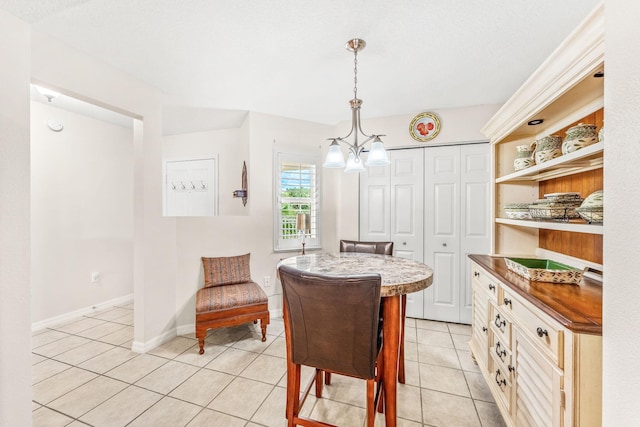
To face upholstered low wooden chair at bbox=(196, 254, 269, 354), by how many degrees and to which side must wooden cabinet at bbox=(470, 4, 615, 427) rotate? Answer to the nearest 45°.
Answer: approximately 45° to its right

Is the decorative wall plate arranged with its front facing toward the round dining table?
yes

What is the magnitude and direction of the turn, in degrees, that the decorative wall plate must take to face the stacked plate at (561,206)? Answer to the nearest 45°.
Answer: approximately 45° to its left

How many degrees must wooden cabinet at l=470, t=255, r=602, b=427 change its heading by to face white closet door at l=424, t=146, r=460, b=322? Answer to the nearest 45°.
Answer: approximately 90° to its right

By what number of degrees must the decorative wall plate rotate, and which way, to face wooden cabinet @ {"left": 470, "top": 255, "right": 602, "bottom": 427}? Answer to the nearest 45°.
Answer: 0° — it already faces it

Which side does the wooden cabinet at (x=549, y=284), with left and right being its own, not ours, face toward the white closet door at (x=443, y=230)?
right

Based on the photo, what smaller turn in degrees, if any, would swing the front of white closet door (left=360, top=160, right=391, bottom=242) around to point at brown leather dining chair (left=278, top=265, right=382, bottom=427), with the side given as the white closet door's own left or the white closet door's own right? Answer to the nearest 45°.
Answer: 0° — it already faces it

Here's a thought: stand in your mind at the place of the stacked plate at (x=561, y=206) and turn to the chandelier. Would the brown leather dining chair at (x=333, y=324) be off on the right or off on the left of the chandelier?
left
